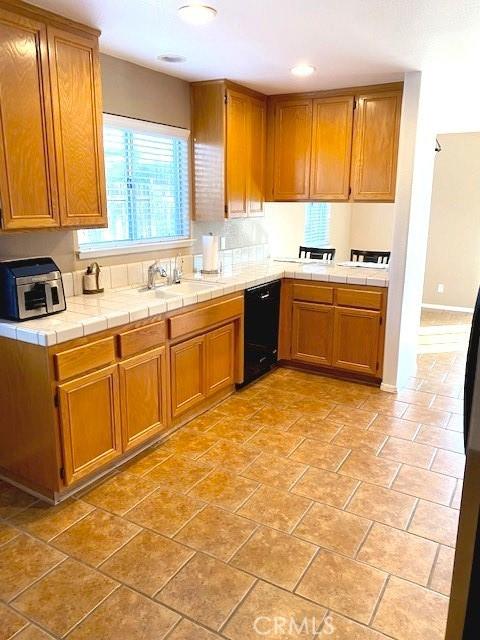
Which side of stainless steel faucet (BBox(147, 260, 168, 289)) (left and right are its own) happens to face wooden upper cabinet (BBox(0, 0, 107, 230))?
right

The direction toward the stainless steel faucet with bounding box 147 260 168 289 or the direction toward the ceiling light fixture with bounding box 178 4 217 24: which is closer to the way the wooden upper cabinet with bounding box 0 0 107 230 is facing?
the ceiling light fixture

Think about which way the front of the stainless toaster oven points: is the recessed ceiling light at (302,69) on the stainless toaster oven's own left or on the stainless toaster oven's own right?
on the stainless toaster oven's own left

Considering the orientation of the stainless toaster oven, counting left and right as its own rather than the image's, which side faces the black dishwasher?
left

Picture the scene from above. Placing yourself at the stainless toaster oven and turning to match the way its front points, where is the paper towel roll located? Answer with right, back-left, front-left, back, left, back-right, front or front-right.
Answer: left

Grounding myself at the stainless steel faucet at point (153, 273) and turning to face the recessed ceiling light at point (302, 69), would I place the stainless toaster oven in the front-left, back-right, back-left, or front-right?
back-right

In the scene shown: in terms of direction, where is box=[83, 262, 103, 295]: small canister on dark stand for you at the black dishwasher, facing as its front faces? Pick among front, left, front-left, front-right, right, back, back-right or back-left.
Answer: right

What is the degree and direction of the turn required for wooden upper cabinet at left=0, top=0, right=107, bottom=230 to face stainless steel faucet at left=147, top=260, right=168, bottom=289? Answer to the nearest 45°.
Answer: approximately 90° to its left

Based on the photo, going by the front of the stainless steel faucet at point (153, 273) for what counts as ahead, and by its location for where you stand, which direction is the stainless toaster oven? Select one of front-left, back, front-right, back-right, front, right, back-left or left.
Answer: right

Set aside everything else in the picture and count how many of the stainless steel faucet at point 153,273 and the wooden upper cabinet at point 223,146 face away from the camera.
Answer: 0

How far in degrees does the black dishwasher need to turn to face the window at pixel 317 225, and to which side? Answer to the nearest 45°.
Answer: approximately 135° to its left

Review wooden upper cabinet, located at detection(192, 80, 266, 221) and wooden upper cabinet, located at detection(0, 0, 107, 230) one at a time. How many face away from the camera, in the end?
0

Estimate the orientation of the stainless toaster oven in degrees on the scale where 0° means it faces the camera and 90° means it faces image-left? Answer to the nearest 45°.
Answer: approximately 315°
